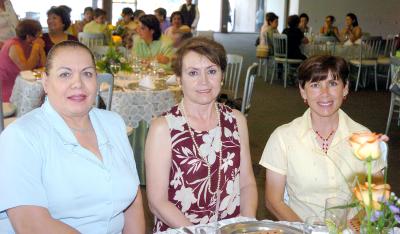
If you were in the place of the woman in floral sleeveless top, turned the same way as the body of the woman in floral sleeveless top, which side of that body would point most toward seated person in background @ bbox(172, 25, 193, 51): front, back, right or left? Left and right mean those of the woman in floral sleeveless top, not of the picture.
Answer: back

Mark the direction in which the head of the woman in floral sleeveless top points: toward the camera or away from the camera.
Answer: toward the camera

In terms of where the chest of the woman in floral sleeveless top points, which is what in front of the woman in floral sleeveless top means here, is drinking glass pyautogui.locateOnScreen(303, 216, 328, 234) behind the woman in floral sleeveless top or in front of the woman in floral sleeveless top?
in front

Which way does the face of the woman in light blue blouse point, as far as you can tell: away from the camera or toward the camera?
toward the camera

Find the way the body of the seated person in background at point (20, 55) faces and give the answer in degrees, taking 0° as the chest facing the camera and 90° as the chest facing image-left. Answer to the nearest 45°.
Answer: approximately 270°

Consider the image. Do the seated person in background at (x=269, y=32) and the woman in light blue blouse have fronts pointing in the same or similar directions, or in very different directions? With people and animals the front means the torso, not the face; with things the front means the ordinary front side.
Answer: same or similar directions

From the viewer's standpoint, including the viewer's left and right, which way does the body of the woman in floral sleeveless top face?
facing the viewer

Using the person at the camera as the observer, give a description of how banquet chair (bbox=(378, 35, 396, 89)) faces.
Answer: facing to the left of the viewer

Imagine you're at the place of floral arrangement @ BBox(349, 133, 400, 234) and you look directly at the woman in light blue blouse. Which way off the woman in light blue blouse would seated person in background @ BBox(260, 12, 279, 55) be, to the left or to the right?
right

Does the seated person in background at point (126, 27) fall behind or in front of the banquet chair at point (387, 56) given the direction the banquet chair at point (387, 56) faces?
in front

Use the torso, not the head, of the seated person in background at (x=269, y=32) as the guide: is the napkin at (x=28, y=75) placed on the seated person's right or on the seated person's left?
on the seated person's right

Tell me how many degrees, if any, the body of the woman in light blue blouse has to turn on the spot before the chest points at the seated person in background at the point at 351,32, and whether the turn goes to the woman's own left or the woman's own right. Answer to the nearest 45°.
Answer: approximately 90° to the woman's own left

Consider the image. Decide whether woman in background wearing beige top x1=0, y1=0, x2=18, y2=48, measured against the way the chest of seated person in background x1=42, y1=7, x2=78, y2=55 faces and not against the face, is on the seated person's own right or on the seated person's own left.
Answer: on the seated person's own right

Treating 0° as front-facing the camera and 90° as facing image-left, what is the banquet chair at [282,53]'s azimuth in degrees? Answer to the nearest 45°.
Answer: approximately 225°

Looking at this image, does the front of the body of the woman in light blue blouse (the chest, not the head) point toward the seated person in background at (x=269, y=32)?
no

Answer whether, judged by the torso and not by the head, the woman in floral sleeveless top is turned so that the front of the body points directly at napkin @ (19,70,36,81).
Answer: no
